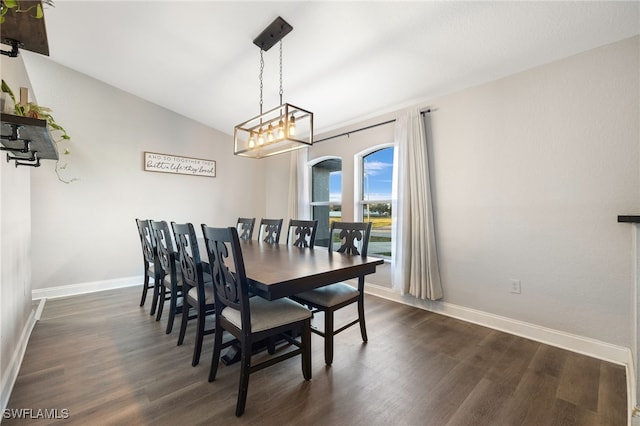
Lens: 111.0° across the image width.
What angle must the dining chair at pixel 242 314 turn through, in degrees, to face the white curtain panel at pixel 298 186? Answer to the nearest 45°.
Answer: approximately 45° to its left

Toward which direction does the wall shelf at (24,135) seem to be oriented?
to the viewer's right

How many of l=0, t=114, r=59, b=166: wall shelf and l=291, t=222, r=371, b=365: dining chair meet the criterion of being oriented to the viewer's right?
1

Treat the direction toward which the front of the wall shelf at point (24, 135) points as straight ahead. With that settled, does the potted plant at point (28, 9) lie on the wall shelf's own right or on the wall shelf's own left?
on the wall shelf's own right

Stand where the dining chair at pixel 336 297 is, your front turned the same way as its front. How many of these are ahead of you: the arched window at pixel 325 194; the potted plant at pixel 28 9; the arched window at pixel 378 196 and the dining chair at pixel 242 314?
2

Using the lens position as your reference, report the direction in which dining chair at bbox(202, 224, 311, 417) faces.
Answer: facing away from the viewer and to the right of the viewer
